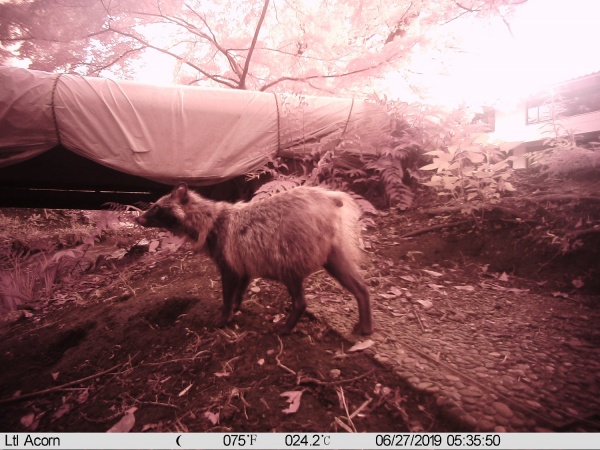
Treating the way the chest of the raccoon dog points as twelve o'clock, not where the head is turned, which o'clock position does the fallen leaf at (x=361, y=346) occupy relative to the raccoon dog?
The fallen leaf is roughly at 8 o'clock from the raccoon dog.

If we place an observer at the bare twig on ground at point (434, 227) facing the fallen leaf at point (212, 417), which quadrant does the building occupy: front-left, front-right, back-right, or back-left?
back-left

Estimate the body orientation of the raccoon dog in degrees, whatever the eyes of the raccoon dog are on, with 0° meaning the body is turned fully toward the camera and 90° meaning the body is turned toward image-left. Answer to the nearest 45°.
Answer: approximately 90°

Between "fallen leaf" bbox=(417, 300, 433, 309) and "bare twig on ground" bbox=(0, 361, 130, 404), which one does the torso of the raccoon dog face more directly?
the bare twig on ground

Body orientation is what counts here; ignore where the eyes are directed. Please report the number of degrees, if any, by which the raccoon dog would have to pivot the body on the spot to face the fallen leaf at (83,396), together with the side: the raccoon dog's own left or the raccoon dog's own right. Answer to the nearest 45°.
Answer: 0° — it already faces it

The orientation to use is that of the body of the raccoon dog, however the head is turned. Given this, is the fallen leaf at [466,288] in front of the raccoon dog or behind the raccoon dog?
behind

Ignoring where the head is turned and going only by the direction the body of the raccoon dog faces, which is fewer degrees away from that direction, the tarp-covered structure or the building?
the tarp-covered structure

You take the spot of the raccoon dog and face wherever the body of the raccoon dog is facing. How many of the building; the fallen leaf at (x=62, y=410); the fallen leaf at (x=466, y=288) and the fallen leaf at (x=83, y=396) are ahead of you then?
2

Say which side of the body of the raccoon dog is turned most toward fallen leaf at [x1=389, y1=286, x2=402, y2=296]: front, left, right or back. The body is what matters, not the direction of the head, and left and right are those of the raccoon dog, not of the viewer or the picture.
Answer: back

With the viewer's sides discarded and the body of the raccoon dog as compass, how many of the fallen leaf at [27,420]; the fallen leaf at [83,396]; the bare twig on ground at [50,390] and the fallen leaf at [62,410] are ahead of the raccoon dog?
4

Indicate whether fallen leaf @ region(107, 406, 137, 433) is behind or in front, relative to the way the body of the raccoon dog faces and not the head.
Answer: in front
